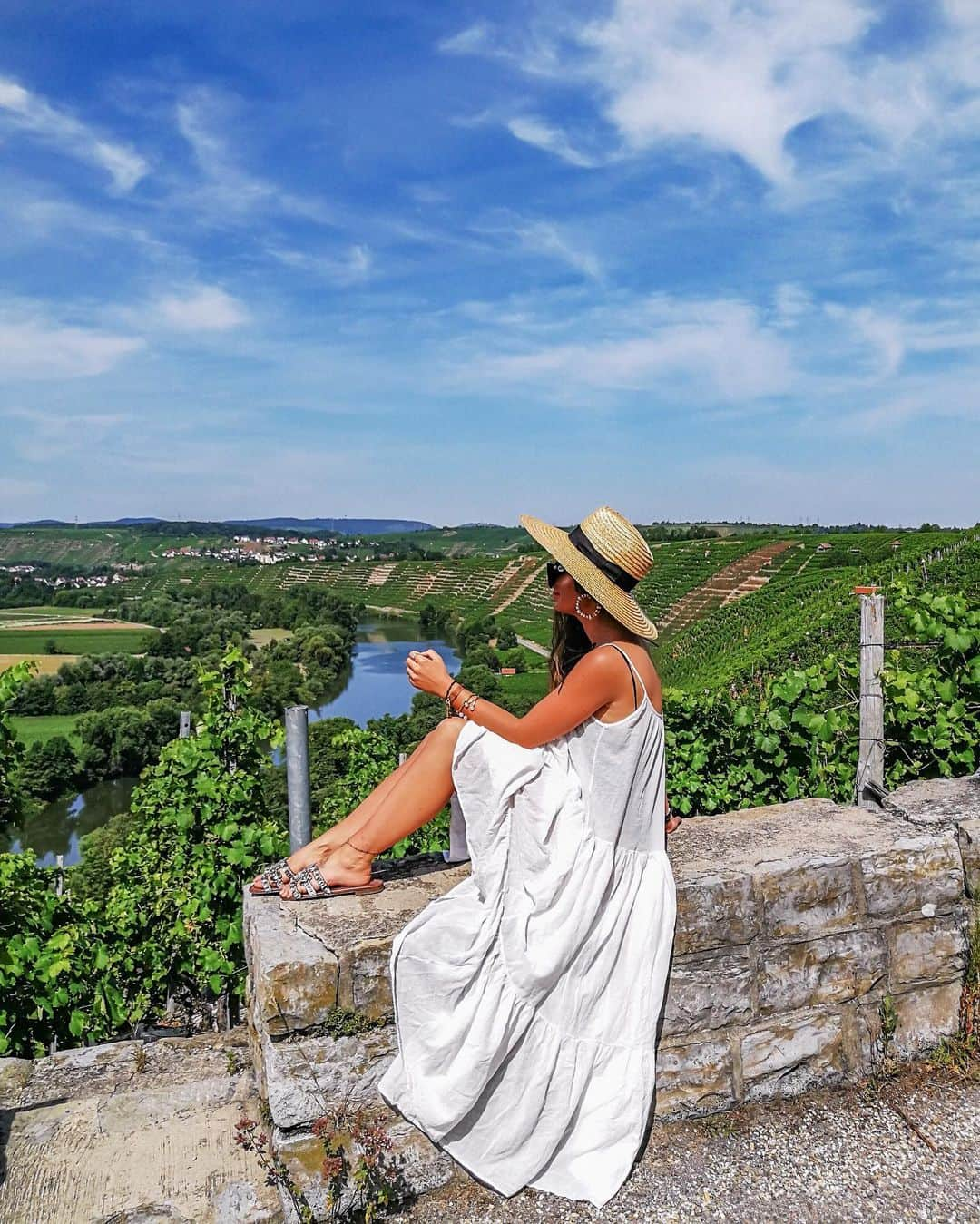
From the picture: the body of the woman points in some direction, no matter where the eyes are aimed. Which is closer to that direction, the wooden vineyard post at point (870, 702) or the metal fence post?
the metal fence post

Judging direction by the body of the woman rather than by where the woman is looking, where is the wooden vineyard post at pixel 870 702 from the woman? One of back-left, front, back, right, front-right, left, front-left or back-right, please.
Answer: back-right

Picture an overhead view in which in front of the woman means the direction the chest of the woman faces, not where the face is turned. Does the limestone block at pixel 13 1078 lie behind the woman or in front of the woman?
in front

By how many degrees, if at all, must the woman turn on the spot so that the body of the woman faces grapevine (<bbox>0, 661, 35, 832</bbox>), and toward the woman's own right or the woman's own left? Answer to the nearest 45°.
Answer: approximately 45° to the woman's own right

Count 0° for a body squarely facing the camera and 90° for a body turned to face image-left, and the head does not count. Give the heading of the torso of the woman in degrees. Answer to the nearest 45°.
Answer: approximately 90°

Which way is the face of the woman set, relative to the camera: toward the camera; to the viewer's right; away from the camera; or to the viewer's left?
to the viewer's left
